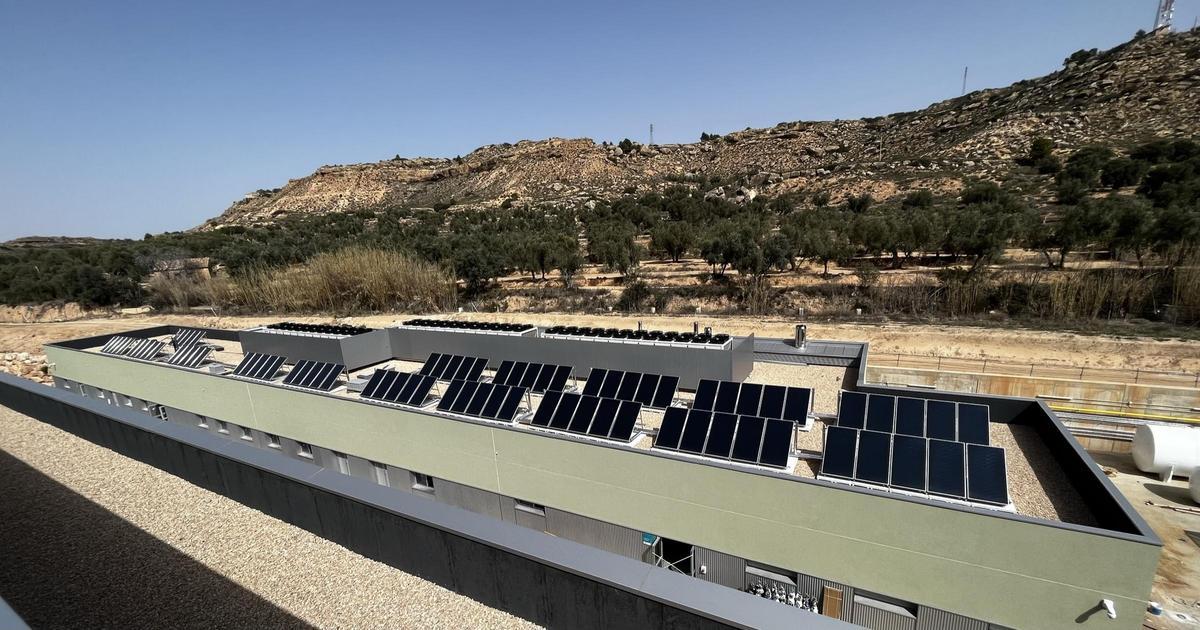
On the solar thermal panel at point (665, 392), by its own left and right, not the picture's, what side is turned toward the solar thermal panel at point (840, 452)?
left

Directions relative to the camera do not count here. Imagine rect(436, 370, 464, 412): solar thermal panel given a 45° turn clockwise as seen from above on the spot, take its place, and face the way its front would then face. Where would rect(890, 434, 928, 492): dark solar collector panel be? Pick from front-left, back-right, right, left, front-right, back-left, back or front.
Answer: back-left

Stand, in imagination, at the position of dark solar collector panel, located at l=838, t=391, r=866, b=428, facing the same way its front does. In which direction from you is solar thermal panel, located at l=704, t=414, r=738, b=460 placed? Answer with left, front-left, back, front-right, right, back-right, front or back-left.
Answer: front-right

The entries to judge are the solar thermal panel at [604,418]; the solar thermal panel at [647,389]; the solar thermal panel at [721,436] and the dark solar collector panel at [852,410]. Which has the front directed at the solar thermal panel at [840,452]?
the dark solar collector panel

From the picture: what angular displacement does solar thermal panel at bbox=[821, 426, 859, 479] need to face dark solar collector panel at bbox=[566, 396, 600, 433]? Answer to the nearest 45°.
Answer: approximately 90° to its right

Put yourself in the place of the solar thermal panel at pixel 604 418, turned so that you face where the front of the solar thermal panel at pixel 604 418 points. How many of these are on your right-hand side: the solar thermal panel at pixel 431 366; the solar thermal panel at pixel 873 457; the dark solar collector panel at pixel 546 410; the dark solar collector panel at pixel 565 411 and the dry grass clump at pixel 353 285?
4

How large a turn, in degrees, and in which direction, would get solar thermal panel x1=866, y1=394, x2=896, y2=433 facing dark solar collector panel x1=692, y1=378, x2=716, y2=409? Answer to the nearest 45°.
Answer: approximately 90° to its right

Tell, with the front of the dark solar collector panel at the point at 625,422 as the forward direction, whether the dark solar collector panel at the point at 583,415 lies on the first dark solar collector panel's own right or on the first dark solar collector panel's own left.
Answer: on the first dark solar collector panel's own right

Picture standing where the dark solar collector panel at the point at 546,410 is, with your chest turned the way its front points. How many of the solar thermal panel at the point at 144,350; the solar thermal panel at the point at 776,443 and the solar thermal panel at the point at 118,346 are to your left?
1

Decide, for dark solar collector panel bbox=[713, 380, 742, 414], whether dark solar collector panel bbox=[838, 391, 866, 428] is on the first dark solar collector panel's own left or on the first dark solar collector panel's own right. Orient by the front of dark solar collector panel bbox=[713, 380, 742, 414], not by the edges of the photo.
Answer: on the first dark solar collector panel's own left

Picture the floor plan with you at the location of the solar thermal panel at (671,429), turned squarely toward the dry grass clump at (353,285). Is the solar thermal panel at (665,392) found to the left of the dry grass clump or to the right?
right

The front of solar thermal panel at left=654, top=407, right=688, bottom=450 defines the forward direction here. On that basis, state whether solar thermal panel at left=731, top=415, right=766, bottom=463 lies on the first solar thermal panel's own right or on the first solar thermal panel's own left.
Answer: on the first solar thermal panel's own left

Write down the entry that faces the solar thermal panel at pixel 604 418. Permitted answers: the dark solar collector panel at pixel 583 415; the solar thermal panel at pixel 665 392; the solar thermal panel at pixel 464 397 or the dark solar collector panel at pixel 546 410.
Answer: the solar thermal panel at pixel 665 392

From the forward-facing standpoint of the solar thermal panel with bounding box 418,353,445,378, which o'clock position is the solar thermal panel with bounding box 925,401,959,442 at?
the solar thermal panel with bounding box 925,401,959,442 is roughly at 9 o'clock from the solar thermal panel with bounding box 418,353,445,378.

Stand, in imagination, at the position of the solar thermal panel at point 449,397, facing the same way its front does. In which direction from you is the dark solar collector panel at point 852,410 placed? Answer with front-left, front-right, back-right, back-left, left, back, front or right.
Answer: left
